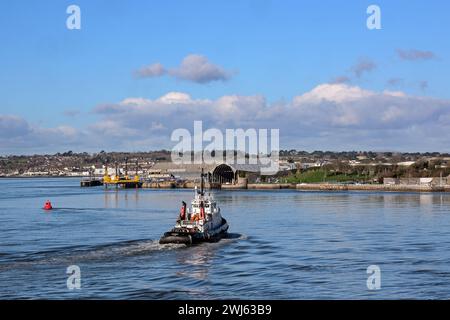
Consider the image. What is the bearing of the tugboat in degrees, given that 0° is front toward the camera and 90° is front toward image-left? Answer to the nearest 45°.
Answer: approximately 225°
